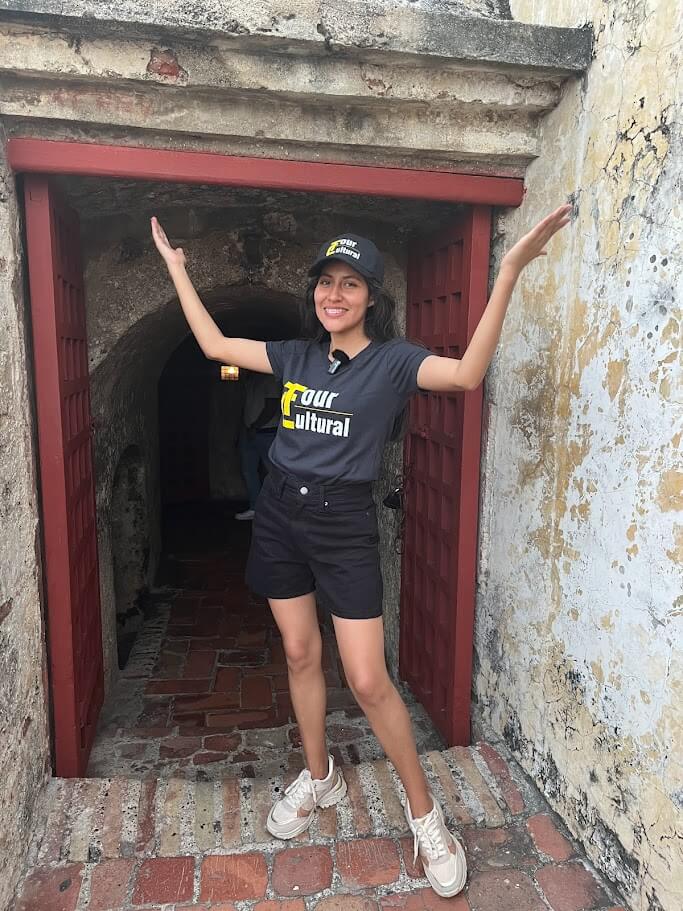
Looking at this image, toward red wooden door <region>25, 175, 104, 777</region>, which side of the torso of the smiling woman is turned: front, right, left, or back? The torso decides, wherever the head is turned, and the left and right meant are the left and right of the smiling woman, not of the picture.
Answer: right

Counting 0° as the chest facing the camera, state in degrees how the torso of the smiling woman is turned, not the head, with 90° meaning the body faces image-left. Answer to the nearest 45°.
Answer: approximately 0°
